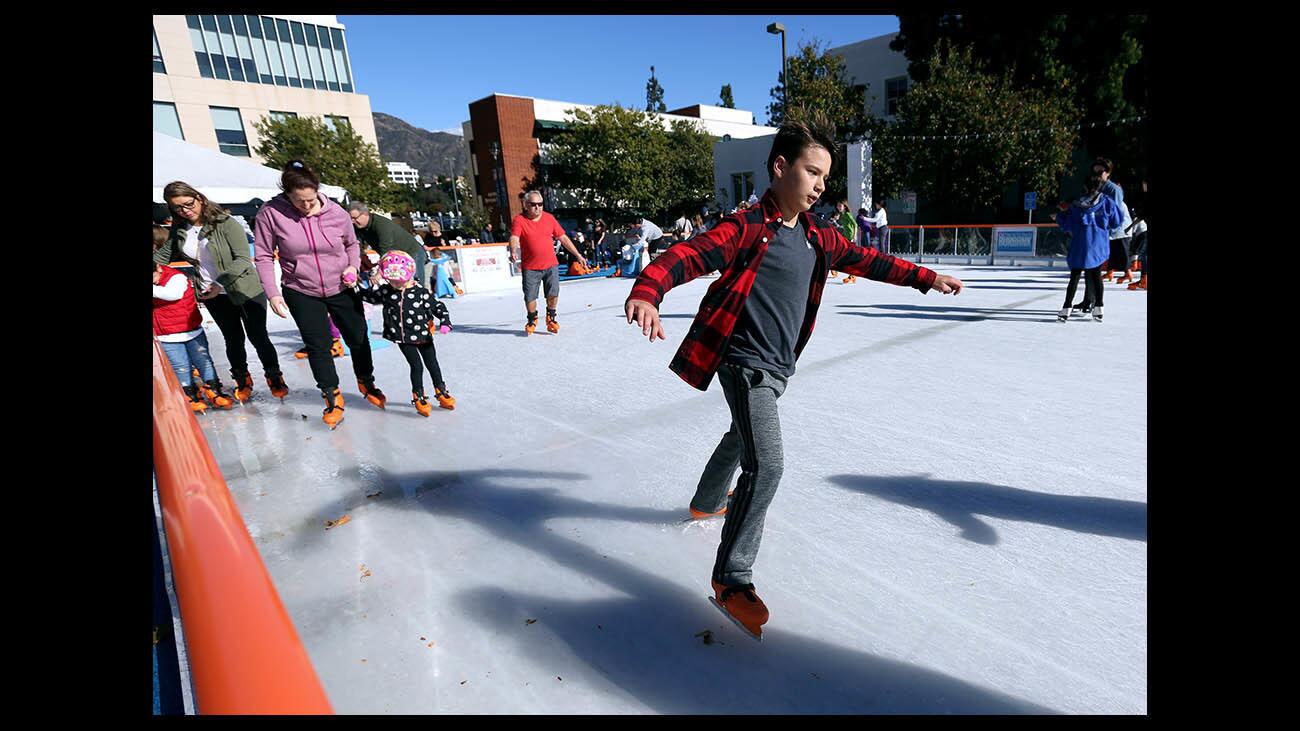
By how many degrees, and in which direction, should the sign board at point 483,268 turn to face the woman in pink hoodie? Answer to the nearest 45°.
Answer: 0° — it already faces them

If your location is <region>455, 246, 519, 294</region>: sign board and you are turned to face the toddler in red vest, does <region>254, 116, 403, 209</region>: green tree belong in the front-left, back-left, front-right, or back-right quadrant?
back-right

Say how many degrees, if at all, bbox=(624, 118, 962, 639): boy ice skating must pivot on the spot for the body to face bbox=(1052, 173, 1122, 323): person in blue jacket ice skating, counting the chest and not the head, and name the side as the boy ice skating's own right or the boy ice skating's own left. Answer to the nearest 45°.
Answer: approximately 90° to the boy ice skating's own left

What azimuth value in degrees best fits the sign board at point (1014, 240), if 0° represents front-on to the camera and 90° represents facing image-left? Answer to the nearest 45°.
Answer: approximately 0°

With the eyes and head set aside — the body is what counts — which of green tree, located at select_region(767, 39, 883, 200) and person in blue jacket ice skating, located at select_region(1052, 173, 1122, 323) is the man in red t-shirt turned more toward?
the person in blue jacket ice skating

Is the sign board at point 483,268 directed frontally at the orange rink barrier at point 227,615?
yes

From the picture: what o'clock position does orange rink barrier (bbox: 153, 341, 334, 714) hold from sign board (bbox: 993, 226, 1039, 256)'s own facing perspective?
The orange rink barrier is roughly at 12 o'clock from the sign board.

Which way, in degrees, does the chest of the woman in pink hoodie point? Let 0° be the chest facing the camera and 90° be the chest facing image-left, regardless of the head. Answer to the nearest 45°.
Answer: approximately 0°
